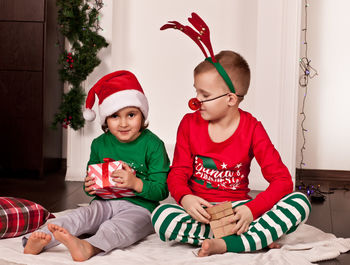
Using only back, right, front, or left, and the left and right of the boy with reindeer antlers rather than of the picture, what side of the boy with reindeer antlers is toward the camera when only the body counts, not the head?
front

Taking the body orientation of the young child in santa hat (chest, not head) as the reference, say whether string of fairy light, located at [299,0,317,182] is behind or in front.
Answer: behind

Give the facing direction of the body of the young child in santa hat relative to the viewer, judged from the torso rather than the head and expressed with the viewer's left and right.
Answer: facing the viewer and to the left of the viewer

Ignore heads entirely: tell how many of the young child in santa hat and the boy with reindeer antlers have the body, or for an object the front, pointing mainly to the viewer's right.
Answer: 0
